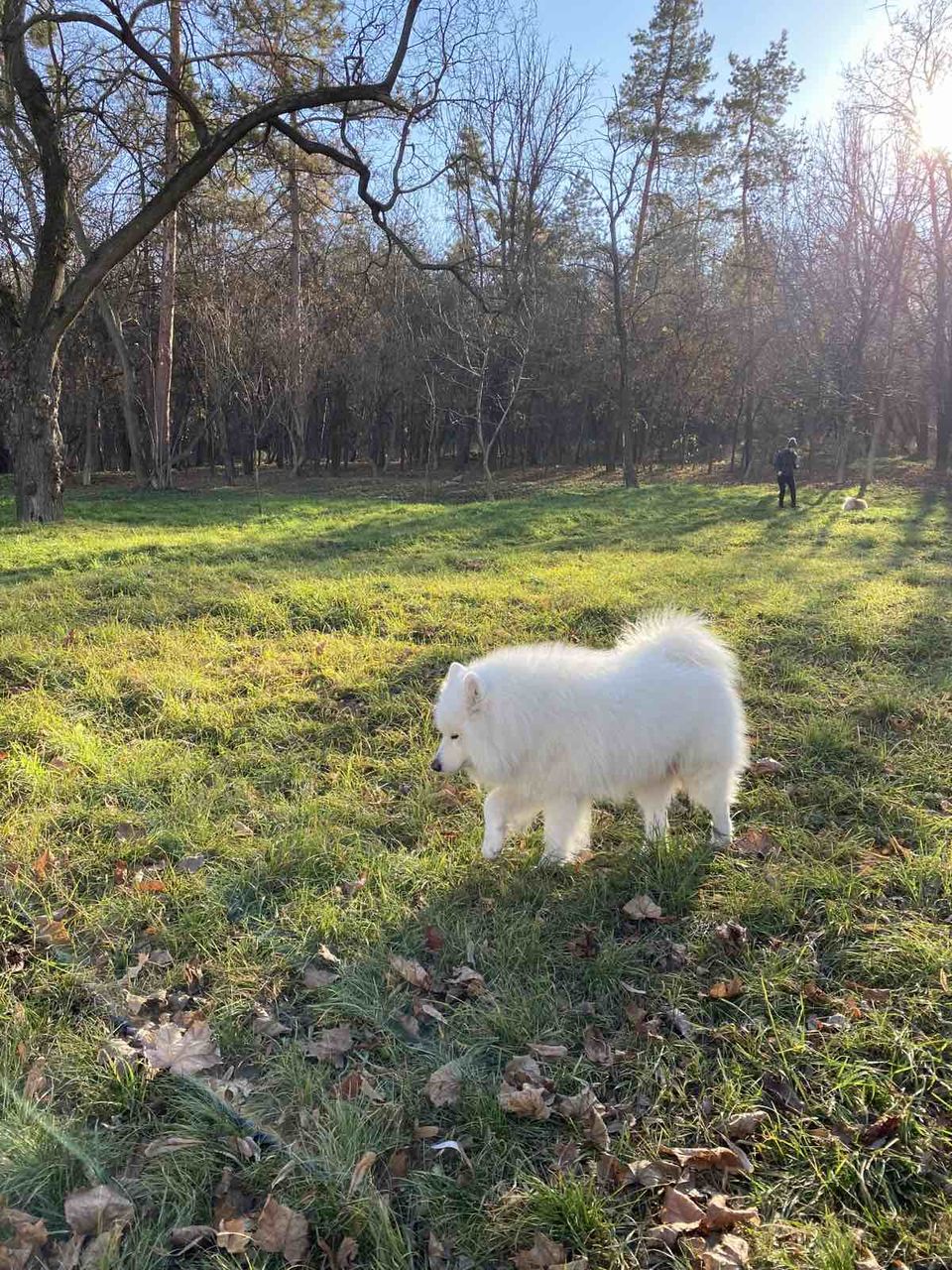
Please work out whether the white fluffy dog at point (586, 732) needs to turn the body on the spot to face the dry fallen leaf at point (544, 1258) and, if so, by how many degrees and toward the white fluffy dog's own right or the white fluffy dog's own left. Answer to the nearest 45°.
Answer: approximately 90° to the white fluffy dog's own left

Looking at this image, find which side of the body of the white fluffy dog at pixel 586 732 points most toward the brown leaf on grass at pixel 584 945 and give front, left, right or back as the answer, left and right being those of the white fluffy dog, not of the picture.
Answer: left

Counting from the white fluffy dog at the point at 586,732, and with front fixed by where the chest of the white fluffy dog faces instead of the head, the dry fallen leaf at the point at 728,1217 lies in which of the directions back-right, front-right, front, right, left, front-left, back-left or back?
left

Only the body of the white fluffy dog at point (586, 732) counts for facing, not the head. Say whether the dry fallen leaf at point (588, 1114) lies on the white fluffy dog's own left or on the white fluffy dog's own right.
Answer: on the white fluffy dog's own left

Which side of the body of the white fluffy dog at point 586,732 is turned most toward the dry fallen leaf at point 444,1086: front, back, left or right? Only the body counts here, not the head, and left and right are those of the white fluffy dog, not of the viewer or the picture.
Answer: left

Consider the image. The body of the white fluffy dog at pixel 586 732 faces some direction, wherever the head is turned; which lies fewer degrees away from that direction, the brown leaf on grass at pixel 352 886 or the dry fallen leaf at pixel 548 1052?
the brown leaf on grass

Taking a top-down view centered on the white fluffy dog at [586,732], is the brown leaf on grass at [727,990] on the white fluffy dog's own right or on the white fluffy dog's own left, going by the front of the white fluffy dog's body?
on the white fluffy dog's own left

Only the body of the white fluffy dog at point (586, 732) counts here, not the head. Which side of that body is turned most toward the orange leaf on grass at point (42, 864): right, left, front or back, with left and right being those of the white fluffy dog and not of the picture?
front

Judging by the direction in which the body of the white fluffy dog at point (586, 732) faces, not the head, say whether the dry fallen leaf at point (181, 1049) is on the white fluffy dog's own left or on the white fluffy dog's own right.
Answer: on the white fluffy dog's own left

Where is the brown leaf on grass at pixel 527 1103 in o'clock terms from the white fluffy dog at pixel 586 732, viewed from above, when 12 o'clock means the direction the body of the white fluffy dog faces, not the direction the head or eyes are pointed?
The brown leaf on grass is roughly at 9 o'clock from the white fluffy dog.

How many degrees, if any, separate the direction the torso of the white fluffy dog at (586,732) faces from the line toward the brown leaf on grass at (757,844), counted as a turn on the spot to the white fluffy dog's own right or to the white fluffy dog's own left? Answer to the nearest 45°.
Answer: approximately 180°

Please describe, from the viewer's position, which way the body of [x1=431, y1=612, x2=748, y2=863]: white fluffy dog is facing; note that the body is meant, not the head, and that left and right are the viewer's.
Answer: facing to the left of the viewer
